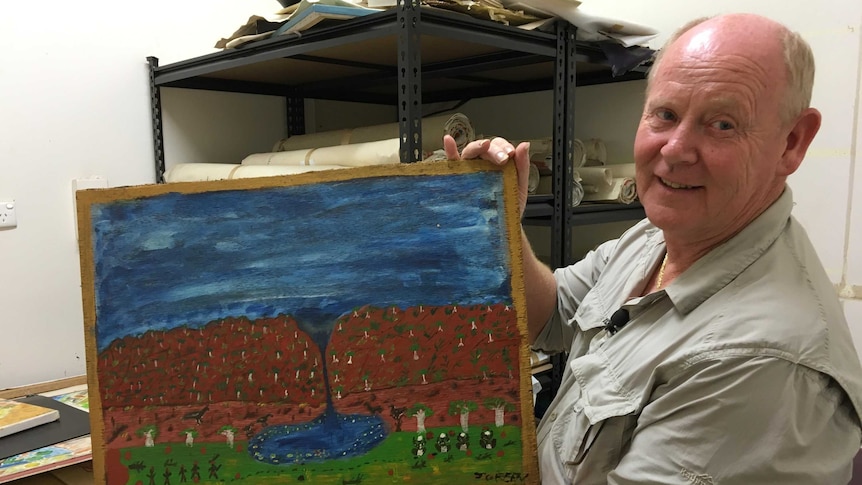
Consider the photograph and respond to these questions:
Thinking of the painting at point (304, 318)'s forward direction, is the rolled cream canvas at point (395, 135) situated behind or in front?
behind

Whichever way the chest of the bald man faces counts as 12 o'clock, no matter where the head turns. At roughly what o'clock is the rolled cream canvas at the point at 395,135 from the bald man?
The rolled cream canvas is roughly at 3 o'clock from the bald man.

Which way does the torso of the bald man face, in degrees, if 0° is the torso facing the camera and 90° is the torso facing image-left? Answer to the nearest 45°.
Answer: approximately 45°
